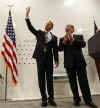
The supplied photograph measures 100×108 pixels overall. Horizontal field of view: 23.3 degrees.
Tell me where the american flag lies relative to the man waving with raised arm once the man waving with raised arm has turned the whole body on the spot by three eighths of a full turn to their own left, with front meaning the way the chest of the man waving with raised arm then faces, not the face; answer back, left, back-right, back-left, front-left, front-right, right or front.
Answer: left

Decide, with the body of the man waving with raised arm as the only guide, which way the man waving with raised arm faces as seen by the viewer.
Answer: toward the camera
